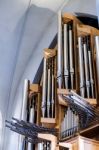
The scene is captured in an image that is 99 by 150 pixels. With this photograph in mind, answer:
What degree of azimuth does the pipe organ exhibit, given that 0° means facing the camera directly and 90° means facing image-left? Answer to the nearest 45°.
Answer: approximately 45°
